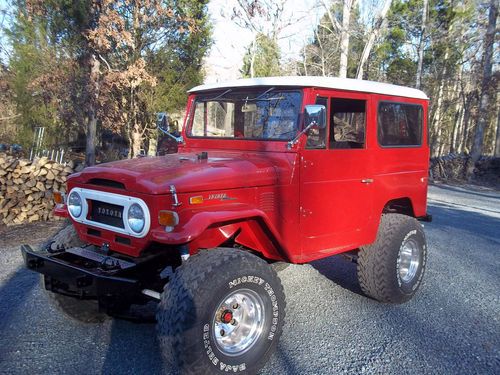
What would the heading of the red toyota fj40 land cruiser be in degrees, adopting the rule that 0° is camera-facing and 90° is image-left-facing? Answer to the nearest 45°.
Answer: approximately 45°

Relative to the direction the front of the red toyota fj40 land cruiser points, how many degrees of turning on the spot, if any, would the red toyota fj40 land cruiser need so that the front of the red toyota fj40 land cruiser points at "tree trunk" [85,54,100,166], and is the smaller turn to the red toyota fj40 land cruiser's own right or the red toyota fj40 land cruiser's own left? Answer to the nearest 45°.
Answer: approximately 90° to the red toyota fj40 land cruiser's own right

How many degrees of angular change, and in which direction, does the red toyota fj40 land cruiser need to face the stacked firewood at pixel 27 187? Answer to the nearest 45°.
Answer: approximately 90° to its right

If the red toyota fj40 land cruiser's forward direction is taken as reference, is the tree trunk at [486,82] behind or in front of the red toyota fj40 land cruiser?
behind

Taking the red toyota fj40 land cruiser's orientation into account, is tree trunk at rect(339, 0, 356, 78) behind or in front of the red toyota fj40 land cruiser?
behind
